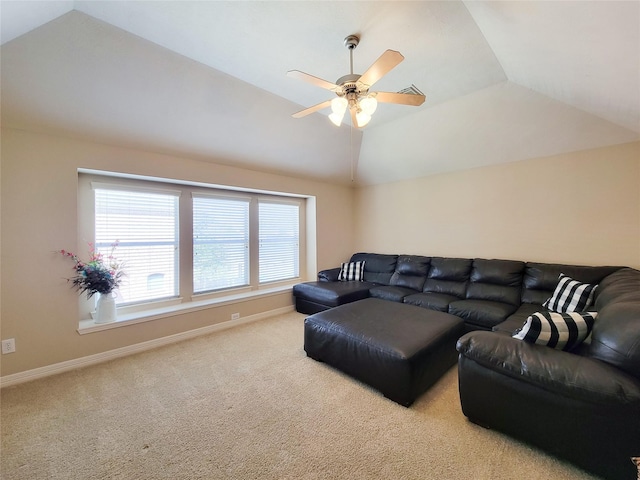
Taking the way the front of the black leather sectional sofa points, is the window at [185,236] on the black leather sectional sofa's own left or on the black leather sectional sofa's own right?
on the black leather sectional sofa's own right

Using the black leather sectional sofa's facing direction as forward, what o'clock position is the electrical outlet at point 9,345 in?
The electrical outlet is roughly at 1 o'clock from the black leather sectional sofa.

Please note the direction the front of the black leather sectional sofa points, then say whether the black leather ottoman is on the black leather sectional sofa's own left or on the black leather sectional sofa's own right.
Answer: on the black leather sectional sofa's own right

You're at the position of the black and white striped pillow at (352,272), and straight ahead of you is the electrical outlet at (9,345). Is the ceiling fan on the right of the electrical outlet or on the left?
left

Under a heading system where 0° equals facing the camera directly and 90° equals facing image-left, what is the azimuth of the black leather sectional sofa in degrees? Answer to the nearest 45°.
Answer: approximately 45°
